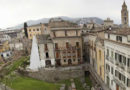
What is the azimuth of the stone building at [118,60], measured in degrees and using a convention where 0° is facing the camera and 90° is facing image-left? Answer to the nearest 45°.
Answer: approximately 45°

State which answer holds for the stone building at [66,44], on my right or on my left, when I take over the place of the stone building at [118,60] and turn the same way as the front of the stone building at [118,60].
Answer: on my right

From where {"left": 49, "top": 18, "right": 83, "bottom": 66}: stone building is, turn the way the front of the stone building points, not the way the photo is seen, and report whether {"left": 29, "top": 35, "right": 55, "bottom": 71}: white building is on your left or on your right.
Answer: on your right
